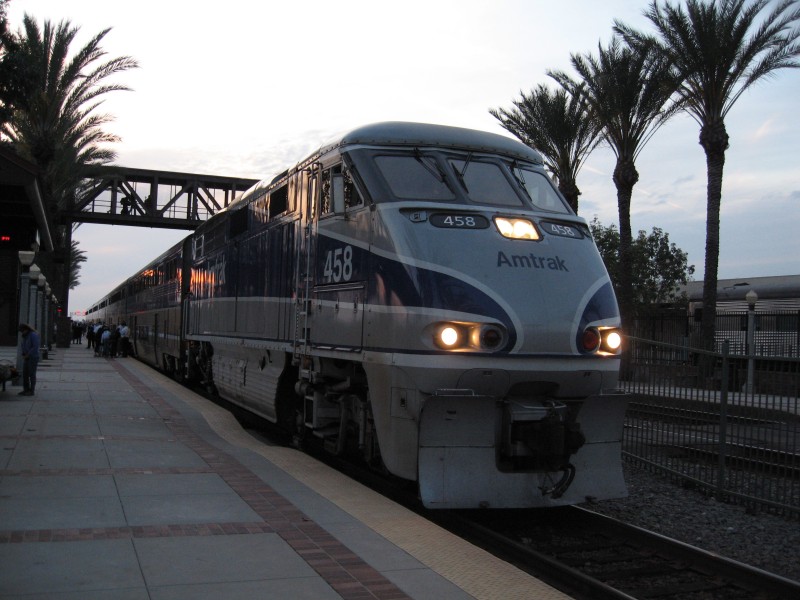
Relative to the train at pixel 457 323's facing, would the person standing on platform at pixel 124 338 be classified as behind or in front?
behind

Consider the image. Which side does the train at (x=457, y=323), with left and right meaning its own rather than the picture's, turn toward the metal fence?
left

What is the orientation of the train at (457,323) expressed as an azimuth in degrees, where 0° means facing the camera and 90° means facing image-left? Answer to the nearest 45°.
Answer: approximately 315°

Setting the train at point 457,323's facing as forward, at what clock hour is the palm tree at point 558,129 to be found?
The palm tree is roughly at 8 o'clock from the train.

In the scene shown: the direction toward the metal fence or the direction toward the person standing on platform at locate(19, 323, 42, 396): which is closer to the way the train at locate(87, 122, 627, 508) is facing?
the metal fence

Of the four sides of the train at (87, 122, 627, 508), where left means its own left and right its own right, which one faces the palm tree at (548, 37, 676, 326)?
left
